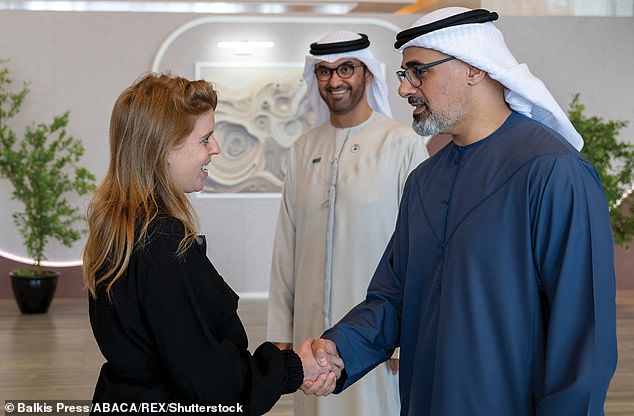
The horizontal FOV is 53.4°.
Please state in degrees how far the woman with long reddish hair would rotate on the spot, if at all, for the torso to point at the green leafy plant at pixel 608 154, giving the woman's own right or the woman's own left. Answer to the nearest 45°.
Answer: approximately 45° to the woman's own left

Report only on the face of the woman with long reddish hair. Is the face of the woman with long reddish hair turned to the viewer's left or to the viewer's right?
to the viewer's right

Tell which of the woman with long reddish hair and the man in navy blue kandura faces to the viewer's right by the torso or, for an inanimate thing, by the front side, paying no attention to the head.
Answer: the woman with long reddish hair

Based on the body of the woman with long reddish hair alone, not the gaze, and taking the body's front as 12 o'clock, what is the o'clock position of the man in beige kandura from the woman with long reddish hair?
The man in beige kandura is roughly at 10 o'clock from the woman with long reddish hair.

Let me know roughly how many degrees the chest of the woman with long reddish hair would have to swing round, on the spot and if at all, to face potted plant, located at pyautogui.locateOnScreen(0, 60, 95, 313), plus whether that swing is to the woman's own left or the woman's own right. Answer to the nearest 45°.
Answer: approximately 90° to the woman's own left

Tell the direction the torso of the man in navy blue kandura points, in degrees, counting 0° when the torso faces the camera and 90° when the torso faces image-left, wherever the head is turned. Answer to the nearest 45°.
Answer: approximately 45°

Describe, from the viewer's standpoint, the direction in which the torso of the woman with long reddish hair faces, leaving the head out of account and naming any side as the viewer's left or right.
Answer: facing to the right of the viewer

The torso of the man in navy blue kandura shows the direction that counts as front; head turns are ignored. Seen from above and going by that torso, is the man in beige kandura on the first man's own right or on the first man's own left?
on the first man's own right

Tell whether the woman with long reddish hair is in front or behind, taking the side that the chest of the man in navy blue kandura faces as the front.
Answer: in front

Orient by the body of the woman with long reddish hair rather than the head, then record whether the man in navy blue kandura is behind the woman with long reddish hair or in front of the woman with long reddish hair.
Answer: in front

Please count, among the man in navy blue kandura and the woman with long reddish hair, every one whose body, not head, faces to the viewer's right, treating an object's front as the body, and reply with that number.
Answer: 1

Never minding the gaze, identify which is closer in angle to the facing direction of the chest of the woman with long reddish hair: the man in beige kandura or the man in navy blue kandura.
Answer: the man in navy blue kandura
